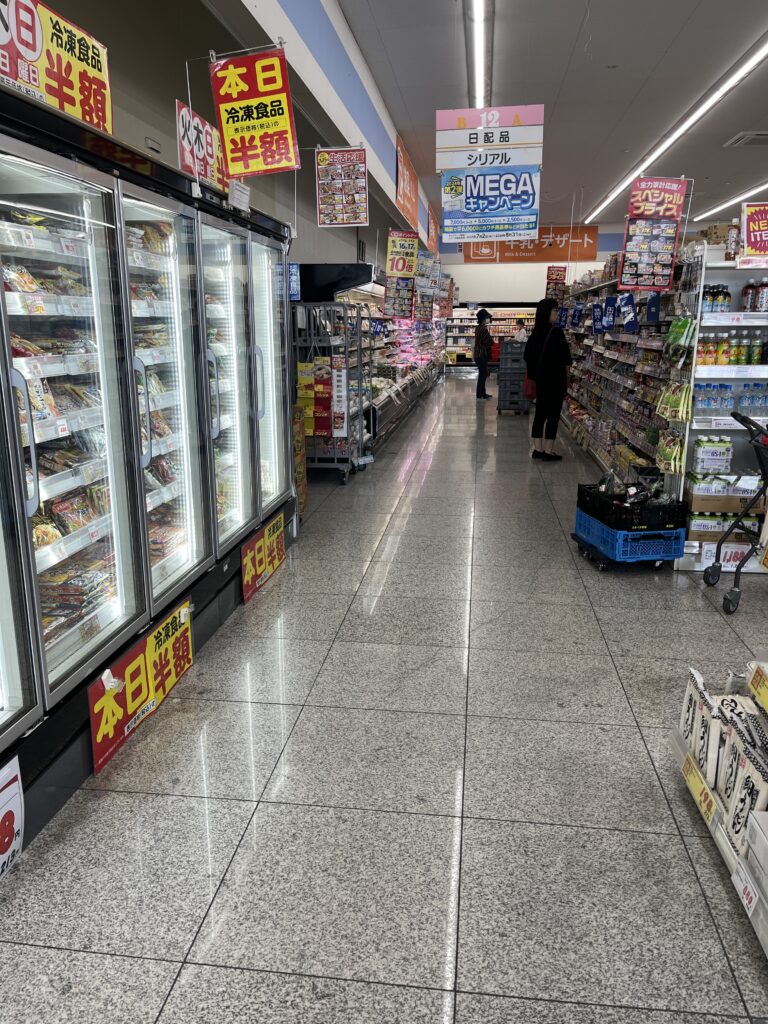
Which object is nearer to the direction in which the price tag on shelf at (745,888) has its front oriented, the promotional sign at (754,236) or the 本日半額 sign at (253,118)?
the 本日半額 sign

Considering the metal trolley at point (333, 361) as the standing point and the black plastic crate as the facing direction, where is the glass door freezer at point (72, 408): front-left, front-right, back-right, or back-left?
front-right

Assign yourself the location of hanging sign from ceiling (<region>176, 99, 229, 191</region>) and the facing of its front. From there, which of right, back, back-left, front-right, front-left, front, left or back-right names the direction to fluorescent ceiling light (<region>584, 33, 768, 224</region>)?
left

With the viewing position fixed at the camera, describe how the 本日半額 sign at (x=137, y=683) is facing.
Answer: facing the viewer and to the right of the viewer

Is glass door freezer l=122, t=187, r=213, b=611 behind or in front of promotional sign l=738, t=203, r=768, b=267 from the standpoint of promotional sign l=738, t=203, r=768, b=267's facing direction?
in front

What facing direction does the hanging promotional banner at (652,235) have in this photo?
toward the camera

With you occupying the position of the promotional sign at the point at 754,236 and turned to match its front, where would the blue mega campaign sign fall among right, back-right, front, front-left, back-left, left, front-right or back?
back-right

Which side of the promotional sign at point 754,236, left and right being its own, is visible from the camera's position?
front

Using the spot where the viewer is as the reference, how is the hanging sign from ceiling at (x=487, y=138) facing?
facing the viewer

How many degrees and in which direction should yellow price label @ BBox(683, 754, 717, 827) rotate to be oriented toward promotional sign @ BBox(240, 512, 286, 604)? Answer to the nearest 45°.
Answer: approximately 45° to its right
